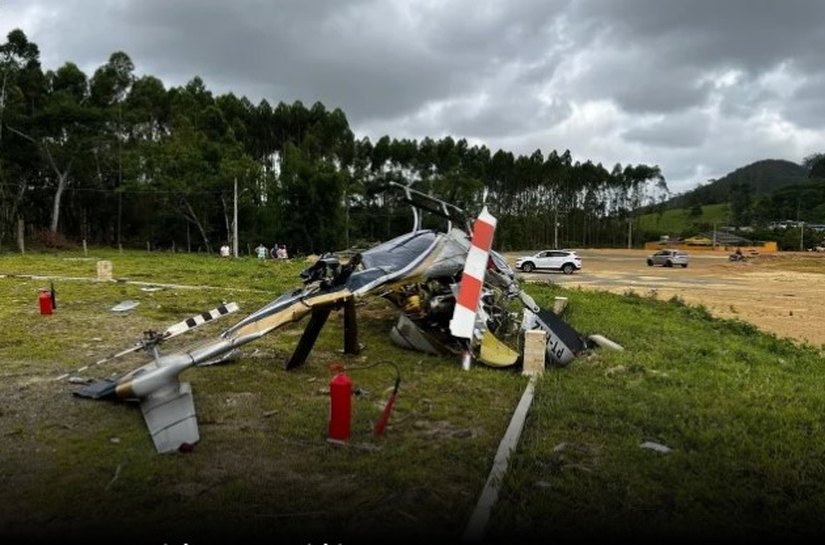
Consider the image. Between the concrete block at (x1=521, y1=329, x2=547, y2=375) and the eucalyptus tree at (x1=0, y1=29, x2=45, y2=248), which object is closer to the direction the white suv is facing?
the eucalyptus tree

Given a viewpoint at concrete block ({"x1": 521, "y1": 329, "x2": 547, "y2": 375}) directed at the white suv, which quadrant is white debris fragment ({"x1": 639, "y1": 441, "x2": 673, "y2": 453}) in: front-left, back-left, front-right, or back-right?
back-right

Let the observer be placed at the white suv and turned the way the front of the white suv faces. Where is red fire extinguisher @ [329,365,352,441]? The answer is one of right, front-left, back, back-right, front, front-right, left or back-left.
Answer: left

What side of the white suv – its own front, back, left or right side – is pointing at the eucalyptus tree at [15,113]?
front

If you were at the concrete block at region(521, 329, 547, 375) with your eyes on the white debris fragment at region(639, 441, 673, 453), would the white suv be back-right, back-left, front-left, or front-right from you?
back-left

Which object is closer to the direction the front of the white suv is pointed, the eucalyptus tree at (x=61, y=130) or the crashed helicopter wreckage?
the eucalyptus tree

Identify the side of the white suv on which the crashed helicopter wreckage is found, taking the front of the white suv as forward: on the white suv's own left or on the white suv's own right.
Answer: on the white suv's own left

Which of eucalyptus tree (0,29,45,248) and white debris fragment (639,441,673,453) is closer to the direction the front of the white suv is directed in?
the eucalyptus tree

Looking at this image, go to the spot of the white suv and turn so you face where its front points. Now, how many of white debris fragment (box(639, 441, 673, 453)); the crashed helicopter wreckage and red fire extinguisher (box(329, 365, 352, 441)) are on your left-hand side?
3

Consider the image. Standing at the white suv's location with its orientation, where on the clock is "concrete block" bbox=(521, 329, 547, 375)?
The concrete block is roughly at 9 o'clock from the white suv.

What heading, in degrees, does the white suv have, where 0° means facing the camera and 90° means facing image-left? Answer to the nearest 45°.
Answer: approximately 90°

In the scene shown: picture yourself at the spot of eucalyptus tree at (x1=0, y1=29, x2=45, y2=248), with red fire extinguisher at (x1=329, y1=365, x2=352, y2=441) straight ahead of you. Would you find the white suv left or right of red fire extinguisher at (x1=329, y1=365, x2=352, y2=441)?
left

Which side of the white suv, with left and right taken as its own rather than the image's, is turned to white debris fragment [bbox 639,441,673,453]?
left

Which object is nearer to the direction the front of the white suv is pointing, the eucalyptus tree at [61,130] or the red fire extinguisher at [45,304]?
the eucalyptus tree

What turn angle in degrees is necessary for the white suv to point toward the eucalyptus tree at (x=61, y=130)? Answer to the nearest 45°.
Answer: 0° — it already faces it
